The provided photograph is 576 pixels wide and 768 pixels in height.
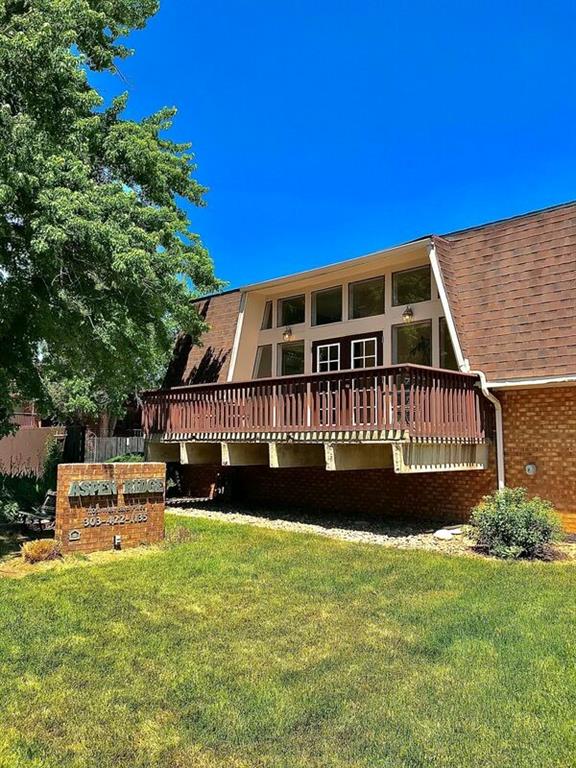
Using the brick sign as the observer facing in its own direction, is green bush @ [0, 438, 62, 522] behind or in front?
behind

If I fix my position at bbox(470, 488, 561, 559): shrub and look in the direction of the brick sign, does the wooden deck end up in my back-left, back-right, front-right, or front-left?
front-right

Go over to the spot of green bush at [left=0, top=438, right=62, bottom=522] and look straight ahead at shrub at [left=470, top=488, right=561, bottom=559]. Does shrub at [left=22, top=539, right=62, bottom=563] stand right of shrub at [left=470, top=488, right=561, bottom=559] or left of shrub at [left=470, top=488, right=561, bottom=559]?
right

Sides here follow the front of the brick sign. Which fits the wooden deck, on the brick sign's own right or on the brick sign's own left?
on the brick sign's own left

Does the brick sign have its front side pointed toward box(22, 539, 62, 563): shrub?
no

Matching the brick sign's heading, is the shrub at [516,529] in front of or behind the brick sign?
in front

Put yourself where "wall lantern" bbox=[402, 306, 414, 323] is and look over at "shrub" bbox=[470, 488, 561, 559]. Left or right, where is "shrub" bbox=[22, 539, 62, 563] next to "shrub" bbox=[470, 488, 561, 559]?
right

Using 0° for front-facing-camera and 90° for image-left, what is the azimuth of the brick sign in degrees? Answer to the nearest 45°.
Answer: approximately 315°

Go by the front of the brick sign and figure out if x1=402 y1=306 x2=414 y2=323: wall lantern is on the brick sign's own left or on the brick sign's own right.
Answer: on the brick sign's own left

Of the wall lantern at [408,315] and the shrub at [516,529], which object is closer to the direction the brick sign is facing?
the shrub
